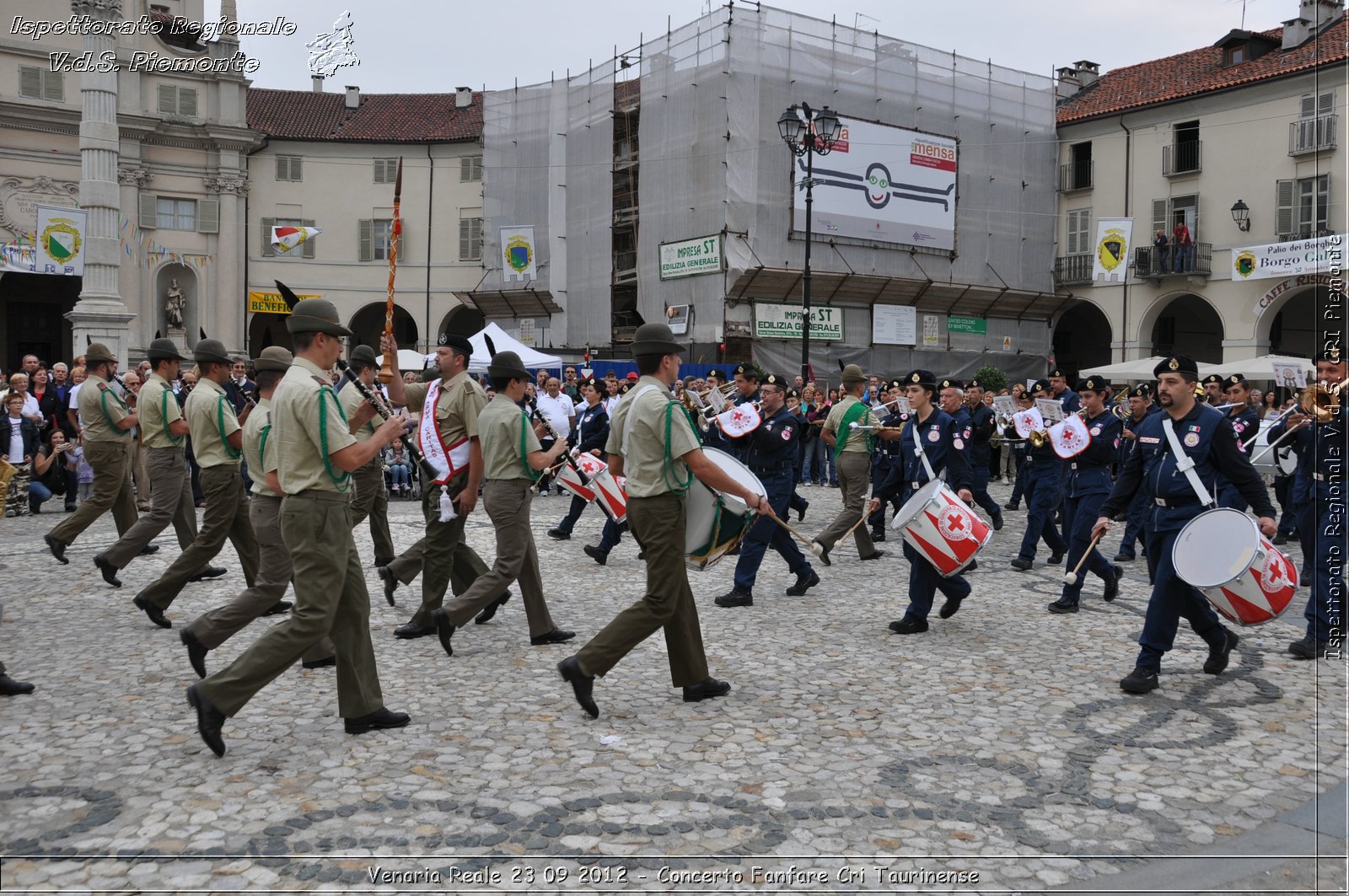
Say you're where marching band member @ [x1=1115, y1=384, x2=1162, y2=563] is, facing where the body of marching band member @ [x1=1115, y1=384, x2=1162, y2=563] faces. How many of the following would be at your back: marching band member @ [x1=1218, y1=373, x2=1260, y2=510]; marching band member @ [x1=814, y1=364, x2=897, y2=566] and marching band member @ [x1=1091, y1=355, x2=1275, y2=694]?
1

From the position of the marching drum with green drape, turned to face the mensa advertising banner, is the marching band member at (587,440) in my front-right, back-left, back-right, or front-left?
front-left

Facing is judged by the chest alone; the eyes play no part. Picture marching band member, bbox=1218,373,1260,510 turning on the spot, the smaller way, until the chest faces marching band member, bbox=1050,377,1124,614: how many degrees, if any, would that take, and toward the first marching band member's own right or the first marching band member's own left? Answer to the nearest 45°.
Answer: approximately 45° to the first marching band member's own left

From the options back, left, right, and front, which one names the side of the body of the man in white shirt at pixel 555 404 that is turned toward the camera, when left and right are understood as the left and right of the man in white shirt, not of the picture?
front

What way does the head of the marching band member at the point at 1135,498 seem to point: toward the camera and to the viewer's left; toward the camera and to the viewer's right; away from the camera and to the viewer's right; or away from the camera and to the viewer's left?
toward the camera and to the viewer's left

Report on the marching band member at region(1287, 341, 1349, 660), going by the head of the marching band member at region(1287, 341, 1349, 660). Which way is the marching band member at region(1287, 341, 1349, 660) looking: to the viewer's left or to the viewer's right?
to the viewer's left

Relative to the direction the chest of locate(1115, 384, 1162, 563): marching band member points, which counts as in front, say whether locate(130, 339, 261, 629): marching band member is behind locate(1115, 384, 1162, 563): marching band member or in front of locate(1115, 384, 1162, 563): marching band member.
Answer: in front

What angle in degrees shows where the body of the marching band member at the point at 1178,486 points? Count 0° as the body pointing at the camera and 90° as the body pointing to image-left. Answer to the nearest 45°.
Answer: approximately 45°

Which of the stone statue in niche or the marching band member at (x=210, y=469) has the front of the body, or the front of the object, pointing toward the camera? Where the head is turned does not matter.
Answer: the stone statue in niche

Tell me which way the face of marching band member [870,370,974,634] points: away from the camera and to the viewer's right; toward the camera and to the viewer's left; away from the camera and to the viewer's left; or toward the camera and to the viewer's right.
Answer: toward the camera and to the viewer's left
